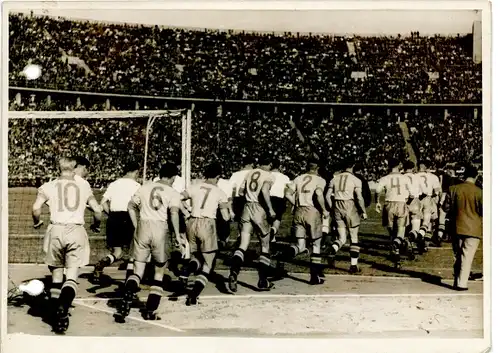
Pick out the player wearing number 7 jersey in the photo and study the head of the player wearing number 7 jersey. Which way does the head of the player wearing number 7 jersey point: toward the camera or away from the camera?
away from the camera

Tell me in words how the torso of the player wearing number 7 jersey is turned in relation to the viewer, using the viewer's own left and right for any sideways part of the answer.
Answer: facing away from the viewer and to the right of the viewer
